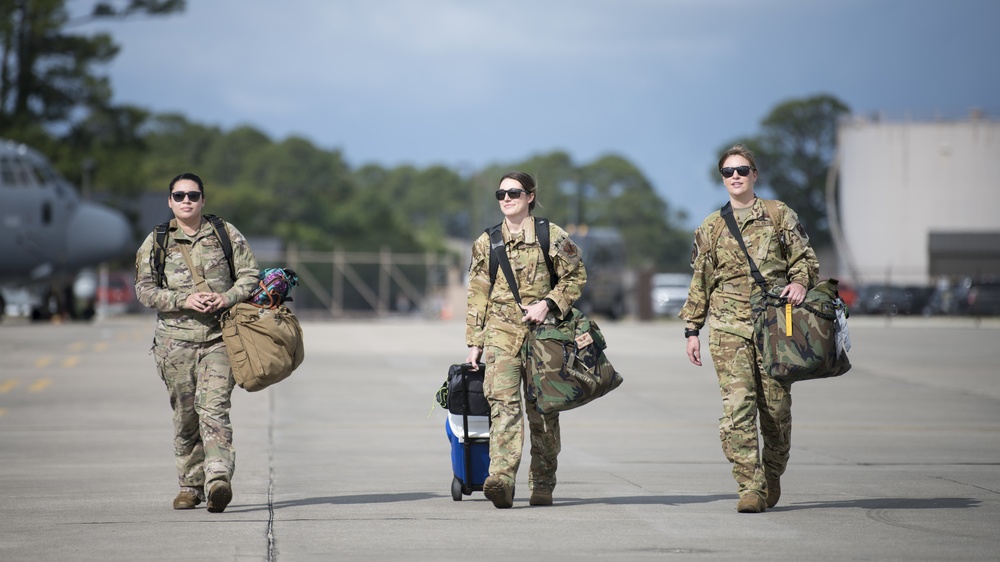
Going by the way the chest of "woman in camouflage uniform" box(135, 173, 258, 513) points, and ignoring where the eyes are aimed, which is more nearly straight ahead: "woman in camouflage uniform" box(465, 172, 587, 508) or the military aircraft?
the woman in camouflage uniform

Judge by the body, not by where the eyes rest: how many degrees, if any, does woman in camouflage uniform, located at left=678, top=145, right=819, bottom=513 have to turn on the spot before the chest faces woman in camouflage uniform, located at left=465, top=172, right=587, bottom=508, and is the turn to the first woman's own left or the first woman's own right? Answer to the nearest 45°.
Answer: approximately 90° to the first woman's own right

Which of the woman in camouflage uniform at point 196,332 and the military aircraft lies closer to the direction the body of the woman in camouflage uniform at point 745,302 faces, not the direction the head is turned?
the woman in camouflage uniform

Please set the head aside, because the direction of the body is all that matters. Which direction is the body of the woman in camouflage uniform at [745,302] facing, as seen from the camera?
toward the camera

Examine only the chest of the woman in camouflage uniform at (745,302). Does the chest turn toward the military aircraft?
no

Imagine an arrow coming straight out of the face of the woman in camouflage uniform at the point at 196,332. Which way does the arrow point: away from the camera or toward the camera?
toward the camera

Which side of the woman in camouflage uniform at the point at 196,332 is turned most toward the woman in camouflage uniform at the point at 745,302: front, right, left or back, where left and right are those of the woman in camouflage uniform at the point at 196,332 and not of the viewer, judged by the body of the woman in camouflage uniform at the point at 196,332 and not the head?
left

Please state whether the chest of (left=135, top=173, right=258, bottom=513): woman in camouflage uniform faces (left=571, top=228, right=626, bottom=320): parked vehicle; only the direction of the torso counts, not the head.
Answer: no

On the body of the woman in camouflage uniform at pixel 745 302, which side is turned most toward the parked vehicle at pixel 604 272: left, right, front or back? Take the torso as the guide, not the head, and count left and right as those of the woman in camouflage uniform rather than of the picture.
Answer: back

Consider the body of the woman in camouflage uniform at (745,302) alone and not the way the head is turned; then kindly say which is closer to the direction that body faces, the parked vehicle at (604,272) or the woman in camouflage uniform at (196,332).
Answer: the woman in camouflage uniform

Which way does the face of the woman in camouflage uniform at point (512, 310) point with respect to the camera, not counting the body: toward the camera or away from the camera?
toward the camera

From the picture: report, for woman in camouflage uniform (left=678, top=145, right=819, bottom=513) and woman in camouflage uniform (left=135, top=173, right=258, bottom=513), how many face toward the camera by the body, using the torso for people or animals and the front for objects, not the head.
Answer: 2

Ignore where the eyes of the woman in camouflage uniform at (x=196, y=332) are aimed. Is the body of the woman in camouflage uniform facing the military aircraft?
no

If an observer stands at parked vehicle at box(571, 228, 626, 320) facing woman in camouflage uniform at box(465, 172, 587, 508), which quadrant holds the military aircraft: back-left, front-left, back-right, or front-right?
front-right

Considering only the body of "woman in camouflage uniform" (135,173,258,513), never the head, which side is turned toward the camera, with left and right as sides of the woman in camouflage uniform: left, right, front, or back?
front

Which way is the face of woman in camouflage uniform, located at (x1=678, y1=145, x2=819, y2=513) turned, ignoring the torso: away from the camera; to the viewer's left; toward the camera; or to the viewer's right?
toward the camera

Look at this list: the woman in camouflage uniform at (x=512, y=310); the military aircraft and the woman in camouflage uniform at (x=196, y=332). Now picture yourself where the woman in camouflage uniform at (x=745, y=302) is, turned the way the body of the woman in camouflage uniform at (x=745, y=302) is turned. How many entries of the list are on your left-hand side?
0

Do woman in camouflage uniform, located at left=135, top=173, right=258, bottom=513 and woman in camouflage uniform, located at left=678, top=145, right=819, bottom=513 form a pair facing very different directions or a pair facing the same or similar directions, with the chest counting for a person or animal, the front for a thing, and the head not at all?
same or similar directions

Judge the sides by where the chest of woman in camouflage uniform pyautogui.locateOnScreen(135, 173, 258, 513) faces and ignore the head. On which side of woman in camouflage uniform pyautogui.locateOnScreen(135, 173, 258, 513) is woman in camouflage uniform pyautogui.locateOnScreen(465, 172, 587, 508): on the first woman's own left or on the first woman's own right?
on the first woman's own left
